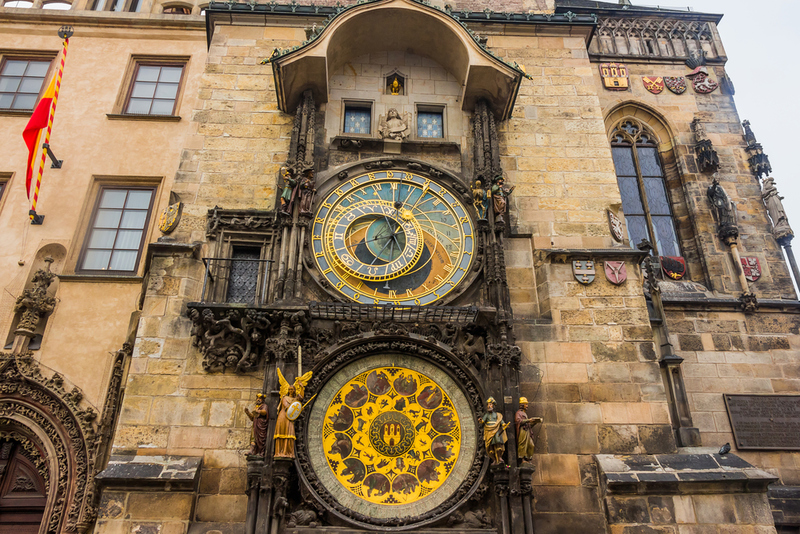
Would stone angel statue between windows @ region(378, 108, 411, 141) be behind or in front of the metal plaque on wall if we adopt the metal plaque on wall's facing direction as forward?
in front

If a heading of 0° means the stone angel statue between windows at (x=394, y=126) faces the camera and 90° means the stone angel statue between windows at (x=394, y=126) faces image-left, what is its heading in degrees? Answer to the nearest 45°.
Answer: approximately 0°

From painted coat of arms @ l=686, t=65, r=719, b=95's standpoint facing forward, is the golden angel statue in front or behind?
in front

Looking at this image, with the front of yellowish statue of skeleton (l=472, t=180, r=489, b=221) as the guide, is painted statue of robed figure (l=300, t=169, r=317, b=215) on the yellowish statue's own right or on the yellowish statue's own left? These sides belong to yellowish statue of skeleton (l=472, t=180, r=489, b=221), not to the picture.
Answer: on the yellowish statue's own right

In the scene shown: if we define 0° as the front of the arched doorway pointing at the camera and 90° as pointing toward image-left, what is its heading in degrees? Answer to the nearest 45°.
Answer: approximately 0°

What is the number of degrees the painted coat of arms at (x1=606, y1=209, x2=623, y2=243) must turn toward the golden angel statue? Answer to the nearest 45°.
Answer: approximately 90° to its right
